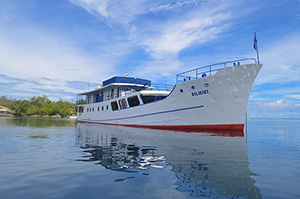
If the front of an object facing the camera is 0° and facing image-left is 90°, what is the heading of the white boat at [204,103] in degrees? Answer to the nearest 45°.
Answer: approximately 315°
